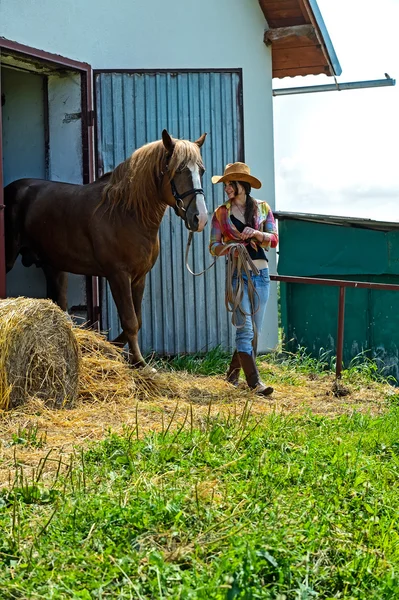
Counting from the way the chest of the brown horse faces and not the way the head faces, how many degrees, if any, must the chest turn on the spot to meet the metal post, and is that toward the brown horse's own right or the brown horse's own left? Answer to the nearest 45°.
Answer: approximately 45° to the brown horse's own left

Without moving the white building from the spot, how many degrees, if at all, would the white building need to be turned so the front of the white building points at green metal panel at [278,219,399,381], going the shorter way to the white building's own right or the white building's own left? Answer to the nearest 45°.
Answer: approximately 135° to the white building's own left

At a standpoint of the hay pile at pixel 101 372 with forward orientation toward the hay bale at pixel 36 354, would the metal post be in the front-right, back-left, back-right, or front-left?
back-left

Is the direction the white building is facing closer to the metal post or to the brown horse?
the brown horse

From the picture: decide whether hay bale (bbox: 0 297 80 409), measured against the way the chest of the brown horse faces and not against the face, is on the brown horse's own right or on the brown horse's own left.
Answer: on the brown horse's own right

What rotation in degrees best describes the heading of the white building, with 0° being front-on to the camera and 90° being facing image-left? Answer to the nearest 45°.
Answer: approximately 0°

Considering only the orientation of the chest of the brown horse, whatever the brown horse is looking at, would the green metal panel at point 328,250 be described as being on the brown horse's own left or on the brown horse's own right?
on the brown horse's own left

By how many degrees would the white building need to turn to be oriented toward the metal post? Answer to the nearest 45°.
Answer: approximately 45° to its left

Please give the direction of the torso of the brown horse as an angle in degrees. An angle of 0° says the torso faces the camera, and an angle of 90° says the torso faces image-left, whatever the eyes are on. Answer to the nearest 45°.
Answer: approximately 315°

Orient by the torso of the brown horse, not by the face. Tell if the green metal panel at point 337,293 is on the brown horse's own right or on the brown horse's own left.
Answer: on the brown horse's own left
